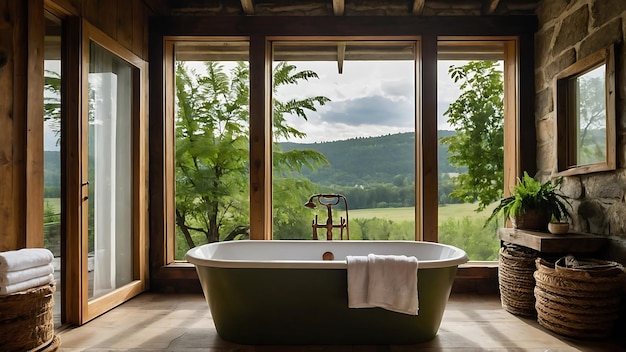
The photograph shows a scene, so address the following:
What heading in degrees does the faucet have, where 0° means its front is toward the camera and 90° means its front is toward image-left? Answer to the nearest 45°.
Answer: approximately 0°

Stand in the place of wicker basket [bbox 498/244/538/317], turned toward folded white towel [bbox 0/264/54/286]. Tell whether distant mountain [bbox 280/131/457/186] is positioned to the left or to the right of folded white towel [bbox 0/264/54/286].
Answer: right

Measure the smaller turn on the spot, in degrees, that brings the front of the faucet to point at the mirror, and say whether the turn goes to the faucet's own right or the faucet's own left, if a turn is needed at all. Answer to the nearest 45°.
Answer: approximately 90° to the faucet's own left

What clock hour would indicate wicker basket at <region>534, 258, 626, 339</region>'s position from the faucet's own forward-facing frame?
The wicker basket is roughly at 10 o'clock from the faucet.

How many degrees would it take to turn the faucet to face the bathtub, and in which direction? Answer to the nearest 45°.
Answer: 0° — it already faces it

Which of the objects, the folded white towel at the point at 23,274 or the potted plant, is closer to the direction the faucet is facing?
the folded white towel
